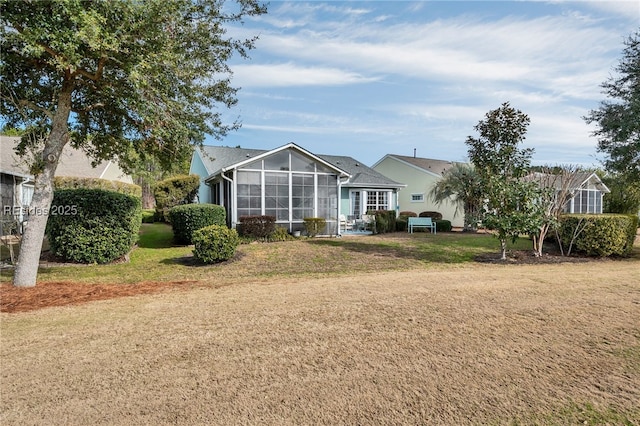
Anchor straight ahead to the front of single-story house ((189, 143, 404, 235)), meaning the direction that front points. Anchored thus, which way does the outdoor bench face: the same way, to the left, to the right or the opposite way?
the opposite way

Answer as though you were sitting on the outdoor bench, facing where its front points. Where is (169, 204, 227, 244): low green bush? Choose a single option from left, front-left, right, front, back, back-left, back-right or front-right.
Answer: front-right

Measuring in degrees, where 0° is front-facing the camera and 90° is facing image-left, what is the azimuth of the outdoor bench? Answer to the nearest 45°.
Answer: approximately 0°

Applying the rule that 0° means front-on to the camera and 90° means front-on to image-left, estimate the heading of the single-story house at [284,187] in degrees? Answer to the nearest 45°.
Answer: approximately 180°

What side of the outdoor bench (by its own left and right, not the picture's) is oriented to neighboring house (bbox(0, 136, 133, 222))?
right

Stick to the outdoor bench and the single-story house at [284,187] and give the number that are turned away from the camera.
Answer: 1

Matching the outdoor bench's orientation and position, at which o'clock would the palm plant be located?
The palm plant is roughly at 7 o'clock from the outdoor bench.

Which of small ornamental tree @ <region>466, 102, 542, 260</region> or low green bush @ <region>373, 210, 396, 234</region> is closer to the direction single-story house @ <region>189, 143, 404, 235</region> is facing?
the low green bush

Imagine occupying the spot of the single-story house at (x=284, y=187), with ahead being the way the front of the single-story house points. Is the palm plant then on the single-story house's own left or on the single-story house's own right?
on the single-story house's own right

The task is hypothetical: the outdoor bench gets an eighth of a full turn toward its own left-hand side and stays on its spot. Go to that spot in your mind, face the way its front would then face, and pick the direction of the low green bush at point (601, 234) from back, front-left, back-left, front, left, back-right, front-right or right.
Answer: front

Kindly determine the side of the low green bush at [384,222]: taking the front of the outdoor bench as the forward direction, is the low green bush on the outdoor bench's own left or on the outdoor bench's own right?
on the outdoor bench's own right

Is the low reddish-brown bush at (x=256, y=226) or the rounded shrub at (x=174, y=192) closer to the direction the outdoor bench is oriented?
the low reddish-brown bush
